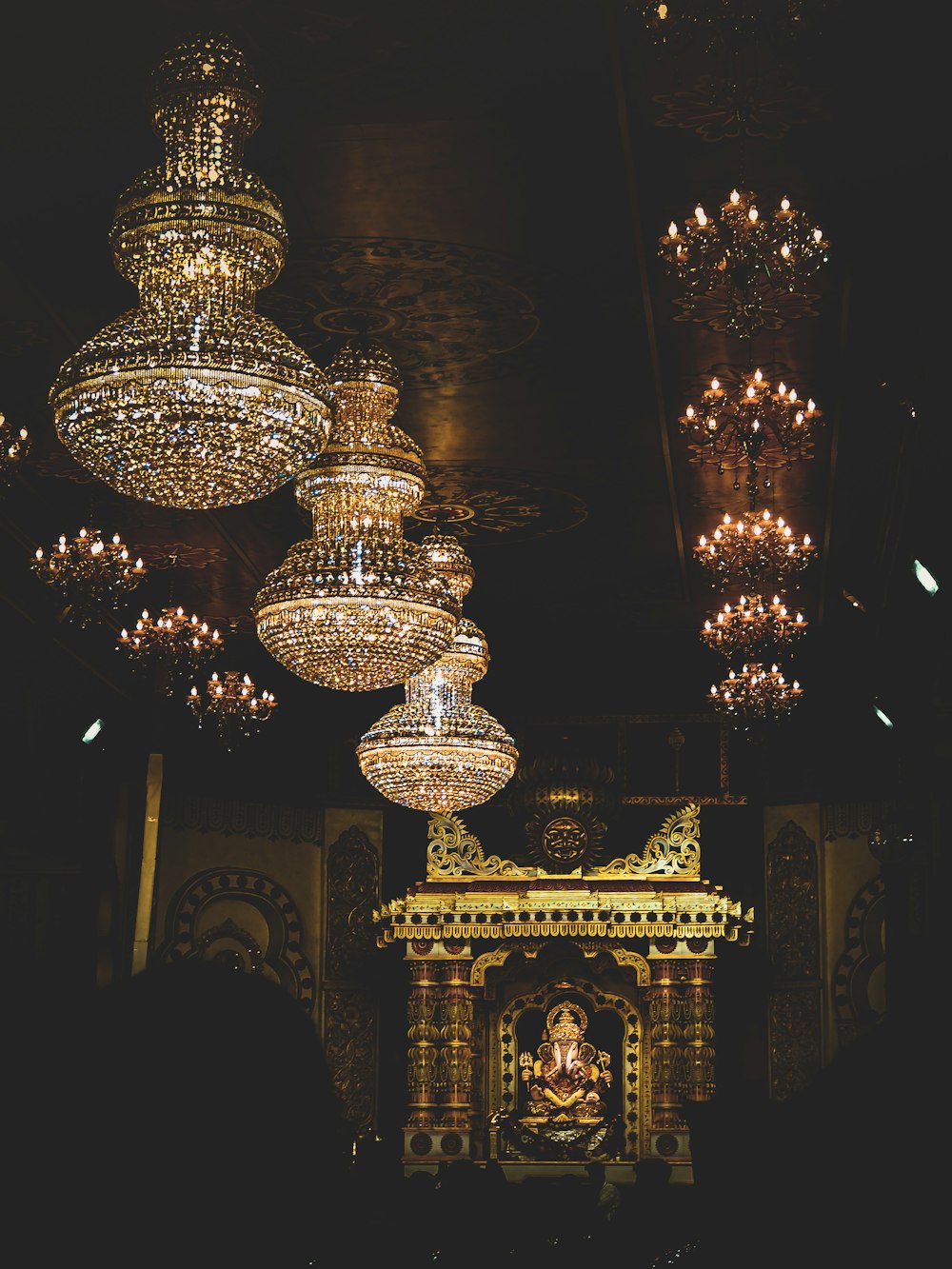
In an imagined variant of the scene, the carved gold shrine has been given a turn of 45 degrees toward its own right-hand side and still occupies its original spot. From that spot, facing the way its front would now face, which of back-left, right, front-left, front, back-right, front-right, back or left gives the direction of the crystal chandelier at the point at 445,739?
front-left

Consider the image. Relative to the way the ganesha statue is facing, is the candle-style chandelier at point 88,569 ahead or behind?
ahead

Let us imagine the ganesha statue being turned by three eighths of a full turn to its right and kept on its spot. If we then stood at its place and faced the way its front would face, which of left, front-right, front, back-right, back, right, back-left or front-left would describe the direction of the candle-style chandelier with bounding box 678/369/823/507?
back-left

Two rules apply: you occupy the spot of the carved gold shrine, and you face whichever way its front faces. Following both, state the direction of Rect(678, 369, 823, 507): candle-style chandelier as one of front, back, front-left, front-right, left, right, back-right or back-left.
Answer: front

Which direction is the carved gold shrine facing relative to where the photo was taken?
toward the camera

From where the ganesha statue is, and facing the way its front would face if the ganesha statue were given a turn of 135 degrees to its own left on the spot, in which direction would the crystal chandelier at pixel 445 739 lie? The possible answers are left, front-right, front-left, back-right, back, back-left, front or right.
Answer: back-right

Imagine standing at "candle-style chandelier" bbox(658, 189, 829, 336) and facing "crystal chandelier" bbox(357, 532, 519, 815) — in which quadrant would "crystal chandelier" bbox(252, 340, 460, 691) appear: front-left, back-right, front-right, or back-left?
front-left

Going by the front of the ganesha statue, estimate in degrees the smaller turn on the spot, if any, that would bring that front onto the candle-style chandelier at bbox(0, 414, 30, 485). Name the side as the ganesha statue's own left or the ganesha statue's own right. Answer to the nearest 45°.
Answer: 0° — it already faces it

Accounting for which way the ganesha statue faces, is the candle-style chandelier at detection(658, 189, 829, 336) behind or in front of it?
in front

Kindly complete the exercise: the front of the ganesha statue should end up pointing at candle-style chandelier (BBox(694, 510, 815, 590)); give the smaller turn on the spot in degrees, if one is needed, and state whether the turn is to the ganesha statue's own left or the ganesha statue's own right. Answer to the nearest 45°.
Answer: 0° — it already faces it

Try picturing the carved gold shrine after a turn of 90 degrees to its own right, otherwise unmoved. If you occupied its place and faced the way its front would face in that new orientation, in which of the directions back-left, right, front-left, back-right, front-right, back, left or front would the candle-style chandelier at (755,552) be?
left

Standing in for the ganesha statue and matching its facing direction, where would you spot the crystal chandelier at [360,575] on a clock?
The crystal chandelier is roughly at 12 o'clock from the ganesha statue.

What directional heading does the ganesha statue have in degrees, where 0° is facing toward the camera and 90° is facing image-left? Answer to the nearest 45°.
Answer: approximately 0°

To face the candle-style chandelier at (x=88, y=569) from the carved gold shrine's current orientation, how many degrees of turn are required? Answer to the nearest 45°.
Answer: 0° — it already faces it

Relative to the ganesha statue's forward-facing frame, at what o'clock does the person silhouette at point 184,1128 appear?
The person silhouette is roughly at 12 o'clock from the ganesha statue.

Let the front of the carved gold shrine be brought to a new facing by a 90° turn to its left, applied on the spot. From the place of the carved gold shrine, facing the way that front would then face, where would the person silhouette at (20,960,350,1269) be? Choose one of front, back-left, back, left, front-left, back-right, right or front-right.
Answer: right
